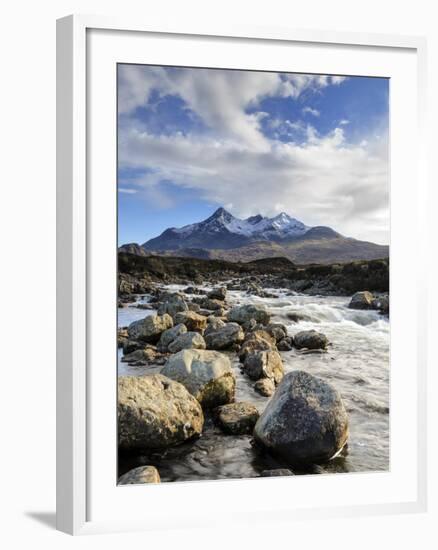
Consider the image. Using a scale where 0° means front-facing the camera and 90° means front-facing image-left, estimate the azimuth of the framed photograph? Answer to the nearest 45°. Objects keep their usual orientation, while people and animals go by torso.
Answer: approximately 315°
